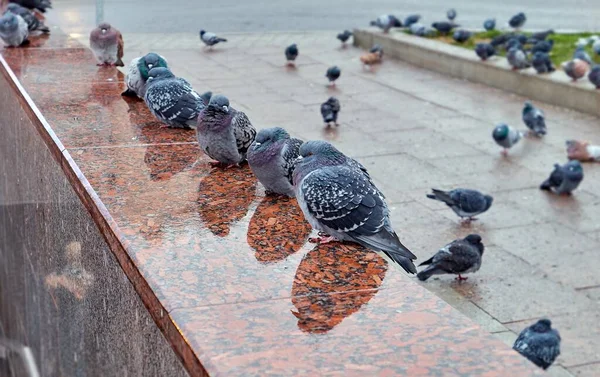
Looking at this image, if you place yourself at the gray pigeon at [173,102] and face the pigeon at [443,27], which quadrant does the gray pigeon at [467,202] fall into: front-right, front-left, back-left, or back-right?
front-right

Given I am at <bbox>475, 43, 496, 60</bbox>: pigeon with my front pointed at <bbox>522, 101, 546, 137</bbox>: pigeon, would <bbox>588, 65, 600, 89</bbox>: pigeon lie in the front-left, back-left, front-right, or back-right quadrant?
front-left

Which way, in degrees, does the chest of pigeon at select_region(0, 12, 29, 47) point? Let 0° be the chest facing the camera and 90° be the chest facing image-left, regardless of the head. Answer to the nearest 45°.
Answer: approximately 45°

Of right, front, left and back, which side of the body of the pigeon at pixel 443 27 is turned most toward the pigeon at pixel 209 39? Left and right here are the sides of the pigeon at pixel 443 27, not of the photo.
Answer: front

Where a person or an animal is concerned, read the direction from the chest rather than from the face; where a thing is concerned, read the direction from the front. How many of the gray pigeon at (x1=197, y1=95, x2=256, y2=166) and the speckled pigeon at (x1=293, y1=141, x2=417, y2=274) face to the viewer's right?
0

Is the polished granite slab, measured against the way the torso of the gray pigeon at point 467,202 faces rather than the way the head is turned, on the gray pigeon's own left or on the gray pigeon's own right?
on the gray pigeon's own right

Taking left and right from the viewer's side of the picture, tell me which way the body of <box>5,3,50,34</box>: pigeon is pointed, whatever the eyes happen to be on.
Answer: facing to the left of the viewer

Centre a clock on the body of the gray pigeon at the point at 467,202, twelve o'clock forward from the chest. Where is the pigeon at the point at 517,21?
The pigeon is roughly at 9 o'clock from the gray pigeon.

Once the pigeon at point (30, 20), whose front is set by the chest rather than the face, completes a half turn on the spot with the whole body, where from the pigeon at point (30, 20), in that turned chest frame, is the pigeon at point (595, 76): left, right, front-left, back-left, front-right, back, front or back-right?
front

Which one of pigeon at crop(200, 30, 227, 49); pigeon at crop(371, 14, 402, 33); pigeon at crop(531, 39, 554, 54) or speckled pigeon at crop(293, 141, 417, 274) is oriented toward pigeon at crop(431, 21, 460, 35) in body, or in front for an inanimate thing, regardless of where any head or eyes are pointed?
pigeon at crop(371, 14, 402, 33)
